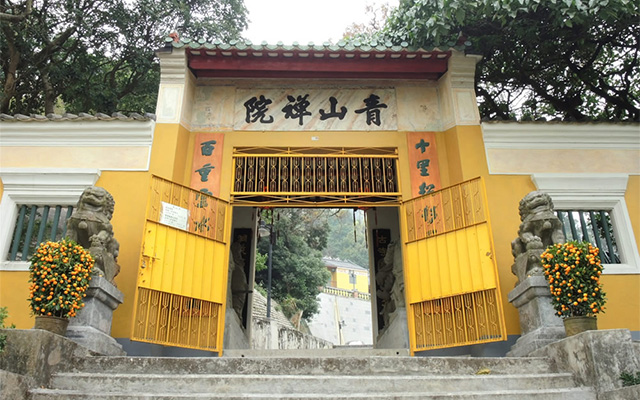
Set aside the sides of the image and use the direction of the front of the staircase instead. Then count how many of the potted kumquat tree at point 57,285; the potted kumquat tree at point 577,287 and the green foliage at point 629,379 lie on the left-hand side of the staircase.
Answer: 2

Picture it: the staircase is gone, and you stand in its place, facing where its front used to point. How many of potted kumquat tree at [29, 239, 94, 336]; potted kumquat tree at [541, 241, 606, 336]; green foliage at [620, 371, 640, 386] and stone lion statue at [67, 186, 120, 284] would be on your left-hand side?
2

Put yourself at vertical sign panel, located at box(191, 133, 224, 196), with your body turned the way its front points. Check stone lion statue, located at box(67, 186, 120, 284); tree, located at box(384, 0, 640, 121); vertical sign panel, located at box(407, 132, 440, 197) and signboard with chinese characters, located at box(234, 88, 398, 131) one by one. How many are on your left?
3

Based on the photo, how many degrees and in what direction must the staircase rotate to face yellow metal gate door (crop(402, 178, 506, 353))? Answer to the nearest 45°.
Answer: approximately 135° to its left

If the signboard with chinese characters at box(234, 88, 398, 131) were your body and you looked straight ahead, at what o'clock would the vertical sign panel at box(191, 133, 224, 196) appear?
The vertical sign panel is roughly at 3 o'clock from the signboard with chinese characters.

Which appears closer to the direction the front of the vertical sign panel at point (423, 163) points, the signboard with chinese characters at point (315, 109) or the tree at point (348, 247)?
the signboard with chinese characters

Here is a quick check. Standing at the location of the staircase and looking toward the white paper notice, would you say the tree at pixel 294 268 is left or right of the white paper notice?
right

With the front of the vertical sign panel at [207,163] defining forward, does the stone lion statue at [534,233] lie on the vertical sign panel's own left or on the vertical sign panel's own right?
on the vertical sign panel's own left

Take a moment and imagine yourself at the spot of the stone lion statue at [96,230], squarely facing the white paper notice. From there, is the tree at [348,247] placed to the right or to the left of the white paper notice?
left

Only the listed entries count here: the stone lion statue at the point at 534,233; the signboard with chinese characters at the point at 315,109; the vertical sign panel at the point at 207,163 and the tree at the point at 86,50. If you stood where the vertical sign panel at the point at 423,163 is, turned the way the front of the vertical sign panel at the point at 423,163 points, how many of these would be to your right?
3

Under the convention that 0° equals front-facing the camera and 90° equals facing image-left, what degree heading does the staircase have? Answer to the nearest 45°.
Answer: approximately 0°
